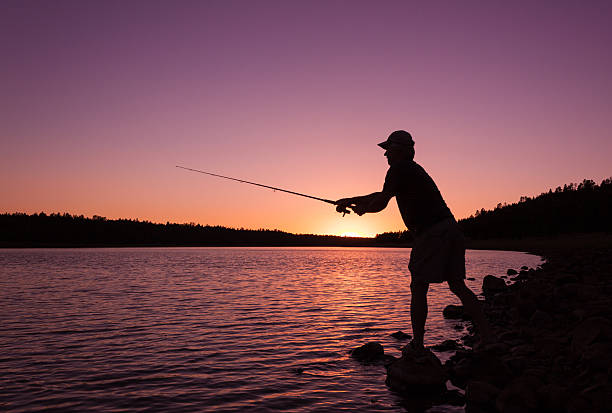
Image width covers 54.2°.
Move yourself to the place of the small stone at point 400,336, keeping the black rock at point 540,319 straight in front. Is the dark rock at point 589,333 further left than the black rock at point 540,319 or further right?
right

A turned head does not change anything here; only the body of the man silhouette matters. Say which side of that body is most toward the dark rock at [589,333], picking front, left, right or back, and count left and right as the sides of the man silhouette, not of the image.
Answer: back

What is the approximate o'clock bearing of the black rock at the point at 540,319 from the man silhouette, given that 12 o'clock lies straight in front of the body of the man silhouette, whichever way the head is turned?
The black rock is roughly at 4 o'clock from the man silhouette.

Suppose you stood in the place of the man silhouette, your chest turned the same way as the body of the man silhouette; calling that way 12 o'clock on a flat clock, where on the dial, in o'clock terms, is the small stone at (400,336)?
The small stone is roughly at 3 o'clock from the man silhouette.

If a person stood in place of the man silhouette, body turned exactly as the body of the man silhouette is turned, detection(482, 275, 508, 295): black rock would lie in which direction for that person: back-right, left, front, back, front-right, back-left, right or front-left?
right

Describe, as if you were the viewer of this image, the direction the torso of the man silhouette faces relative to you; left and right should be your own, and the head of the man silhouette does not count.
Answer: facing to the left of the viewer
